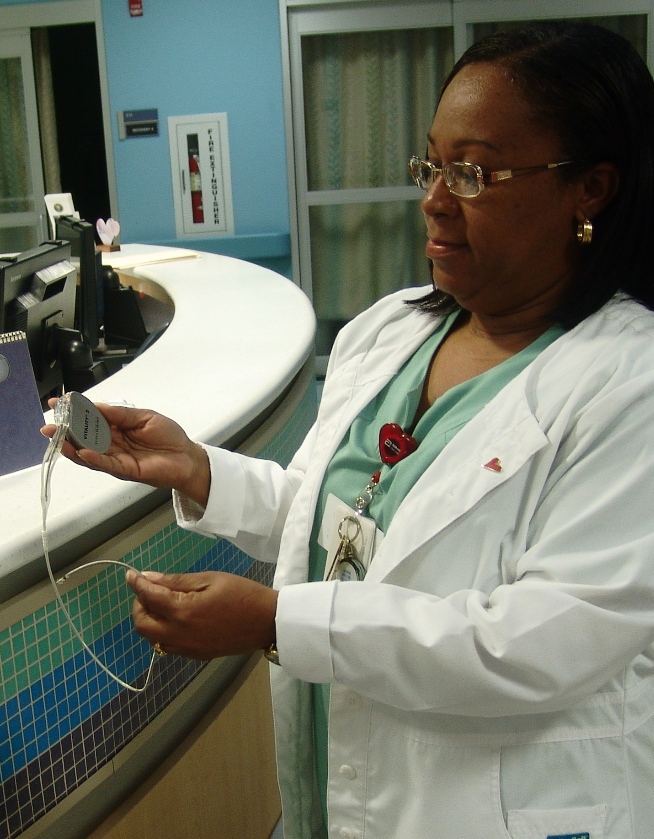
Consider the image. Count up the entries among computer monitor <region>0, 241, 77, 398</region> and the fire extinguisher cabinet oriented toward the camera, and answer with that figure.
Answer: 1

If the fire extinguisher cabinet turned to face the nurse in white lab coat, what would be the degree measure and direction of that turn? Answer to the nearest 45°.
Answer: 0° — it already faces them

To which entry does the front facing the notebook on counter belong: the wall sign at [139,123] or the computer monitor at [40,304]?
the wall sign

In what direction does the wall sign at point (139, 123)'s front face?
toward the camera

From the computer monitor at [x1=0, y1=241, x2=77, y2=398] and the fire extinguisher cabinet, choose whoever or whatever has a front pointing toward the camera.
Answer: the fire extinguisher cabinet

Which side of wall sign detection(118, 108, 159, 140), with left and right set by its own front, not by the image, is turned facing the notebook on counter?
front

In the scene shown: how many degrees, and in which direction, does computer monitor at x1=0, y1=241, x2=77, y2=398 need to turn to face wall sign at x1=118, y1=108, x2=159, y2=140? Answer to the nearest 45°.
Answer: approximately 45° to its right

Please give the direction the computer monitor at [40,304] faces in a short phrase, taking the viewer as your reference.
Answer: facing away from the viewer and to the left of the viewer

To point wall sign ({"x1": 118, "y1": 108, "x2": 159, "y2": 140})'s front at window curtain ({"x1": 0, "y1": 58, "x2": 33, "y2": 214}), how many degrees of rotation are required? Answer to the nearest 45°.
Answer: approximately 135° to its right

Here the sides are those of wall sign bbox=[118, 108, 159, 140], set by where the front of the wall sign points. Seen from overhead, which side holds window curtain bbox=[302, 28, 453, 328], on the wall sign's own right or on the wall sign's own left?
on the wall sign's own left

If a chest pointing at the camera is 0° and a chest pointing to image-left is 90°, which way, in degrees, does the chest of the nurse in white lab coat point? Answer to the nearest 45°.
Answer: approximately 45°
